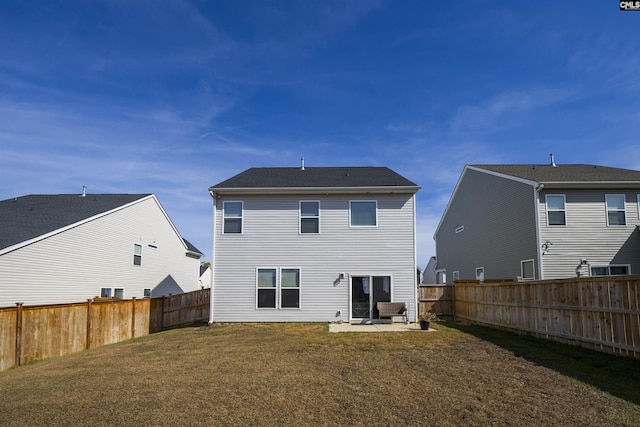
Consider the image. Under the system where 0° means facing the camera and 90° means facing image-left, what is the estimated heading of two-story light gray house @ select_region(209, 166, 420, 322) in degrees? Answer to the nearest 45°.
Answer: approximately 180°

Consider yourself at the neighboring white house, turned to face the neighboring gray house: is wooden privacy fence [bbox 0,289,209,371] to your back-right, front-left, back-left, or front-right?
front-right

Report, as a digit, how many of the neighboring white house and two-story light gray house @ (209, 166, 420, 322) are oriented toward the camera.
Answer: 0

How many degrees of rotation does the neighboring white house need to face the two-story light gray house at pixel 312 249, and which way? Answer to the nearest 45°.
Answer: approximately 90° to its right

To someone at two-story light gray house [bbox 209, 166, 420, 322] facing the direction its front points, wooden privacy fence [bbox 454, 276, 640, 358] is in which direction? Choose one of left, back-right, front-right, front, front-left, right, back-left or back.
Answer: back-right

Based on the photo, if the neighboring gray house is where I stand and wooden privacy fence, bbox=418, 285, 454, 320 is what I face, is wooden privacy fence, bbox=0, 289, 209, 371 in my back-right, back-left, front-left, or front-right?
front-left

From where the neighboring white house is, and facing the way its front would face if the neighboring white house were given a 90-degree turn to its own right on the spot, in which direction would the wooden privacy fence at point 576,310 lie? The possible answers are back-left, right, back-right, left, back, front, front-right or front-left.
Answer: front

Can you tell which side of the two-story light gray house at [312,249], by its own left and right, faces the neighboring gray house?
right

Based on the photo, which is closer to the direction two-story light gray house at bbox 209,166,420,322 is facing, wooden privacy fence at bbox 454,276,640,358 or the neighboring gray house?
the neighboring gray house

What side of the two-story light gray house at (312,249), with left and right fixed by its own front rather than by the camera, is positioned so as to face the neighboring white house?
left

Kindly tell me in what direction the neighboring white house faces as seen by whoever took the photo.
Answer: facing away from the viewer and to the right of the viewer

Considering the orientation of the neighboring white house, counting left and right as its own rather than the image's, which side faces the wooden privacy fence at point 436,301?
right

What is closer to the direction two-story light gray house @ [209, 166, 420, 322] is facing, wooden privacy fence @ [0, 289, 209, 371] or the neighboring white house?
the neighboring white house
